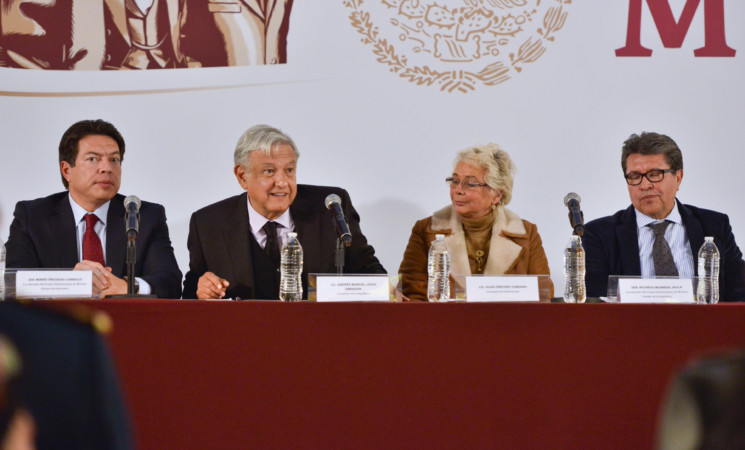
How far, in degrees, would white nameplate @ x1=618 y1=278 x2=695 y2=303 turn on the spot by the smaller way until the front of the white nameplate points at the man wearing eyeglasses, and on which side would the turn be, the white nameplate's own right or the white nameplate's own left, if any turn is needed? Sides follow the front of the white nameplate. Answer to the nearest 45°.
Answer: approximately 180°

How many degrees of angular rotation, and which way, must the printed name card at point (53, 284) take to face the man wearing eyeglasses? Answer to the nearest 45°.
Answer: approximately 90° to its left

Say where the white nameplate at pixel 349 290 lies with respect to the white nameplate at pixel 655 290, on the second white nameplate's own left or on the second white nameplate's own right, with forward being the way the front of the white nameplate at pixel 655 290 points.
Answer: on the second white nameplate's own right

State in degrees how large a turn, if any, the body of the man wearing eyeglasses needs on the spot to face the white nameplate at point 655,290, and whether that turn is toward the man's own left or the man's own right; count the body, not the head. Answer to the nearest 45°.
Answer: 0° — they already face it

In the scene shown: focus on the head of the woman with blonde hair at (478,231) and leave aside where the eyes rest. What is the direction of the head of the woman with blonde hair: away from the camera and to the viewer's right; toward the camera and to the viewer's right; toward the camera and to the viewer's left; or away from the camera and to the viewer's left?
toward the camera and to the viewer's left

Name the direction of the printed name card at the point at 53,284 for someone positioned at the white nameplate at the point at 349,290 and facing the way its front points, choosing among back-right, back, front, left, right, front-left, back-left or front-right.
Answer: right

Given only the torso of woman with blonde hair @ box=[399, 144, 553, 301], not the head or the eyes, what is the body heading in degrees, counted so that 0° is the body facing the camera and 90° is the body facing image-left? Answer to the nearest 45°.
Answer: approximately 0°

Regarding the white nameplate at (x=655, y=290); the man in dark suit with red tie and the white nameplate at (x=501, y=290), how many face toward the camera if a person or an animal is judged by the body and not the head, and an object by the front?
3
